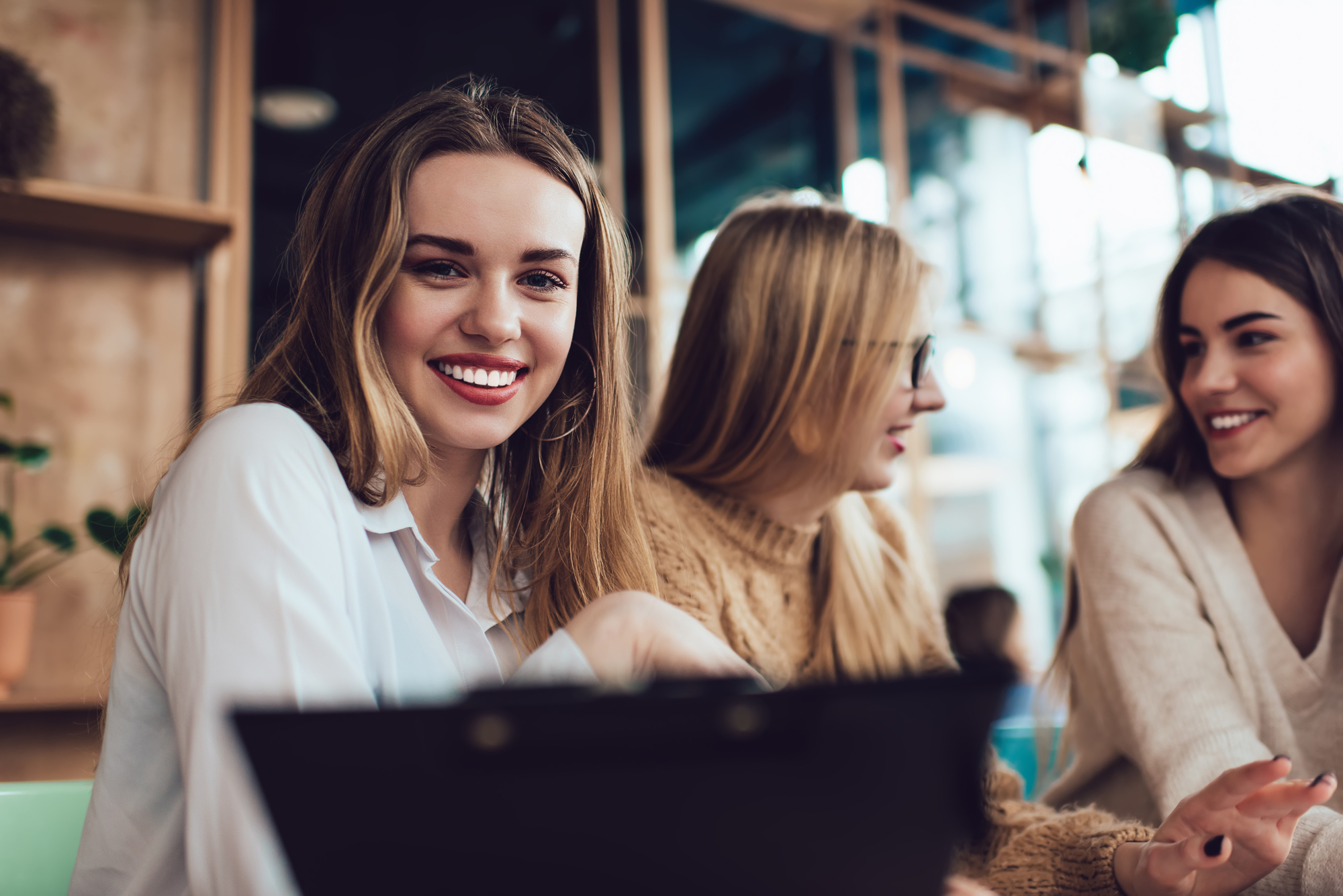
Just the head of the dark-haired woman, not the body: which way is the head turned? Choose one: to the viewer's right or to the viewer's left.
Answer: to the viewer's left

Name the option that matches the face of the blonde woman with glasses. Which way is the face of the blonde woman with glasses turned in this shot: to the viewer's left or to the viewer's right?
to the viewer's right

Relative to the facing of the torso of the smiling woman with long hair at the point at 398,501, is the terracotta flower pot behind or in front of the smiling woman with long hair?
behind

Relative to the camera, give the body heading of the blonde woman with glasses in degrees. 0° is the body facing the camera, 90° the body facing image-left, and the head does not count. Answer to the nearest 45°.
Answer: approximately 315°

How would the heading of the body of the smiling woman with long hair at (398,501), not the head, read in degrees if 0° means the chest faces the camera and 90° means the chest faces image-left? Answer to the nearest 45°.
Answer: approximately 315°

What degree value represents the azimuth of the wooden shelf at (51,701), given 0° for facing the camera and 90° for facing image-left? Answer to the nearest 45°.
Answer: approximately 0°
